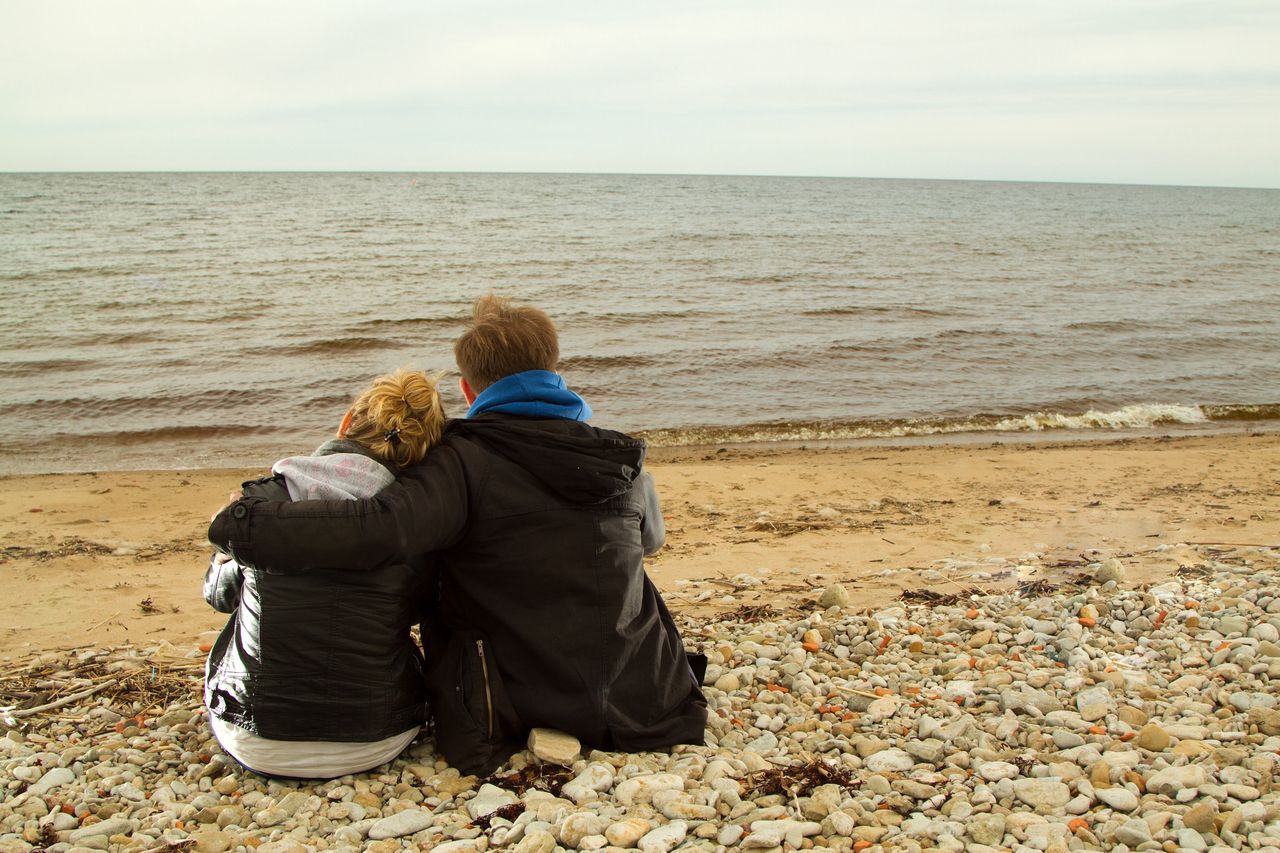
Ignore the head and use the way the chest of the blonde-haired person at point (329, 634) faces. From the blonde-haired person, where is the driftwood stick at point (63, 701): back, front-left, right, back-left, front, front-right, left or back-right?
front-left

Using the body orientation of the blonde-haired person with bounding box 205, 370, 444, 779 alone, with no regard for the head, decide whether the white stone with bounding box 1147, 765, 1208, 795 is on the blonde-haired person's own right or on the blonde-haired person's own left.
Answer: on the blonde-haired person's own right

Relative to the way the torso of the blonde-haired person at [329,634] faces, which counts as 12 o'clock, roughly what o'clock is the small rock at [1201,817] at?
The small rock is roughly at 4 o'clock from the blonde-haired person.

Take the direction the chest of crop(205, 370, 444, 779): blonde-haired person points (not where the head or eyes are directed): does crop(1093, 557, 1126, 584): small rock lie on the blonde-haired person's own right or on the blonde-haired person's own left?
on the blonde-haired person's own right

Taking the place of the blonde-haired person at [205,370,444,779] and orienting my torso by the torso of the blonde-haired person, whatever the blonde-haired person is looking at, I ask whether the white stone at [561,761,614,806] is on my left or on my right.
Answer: on my right

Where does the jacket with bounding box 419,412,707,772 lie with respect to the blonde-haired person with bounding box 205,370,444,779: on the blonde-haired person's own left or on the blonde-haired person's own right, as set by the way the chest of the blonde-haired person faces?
on the blonde-haired person's own right

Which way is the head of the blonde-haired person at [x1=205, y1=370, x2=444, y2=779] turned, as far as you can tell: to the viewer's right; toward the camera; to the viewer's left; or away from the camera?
away from the camera

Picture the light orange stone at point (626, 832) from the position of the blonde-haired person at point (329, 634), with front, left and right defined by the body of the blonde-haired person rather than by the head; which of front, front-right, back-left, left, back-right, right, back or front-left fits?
back-right

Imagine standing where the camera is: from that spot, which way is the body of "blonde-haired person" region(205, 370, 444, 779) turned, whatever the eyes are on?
away from the camera

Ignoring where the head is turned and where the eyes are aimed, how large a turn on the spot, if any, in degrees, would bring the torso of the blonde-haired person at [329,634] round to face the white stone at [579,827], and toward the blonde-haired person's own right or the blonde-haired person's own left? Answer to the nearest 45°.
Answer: approximately 135° to the blonde-haired person's own right

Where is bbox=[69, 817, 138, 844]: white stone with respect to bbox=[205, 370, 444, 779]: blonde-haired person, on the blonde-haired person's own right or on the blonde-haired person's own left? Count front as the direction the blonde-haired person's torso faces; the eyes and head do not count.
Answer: on the blonde-haired person's own left

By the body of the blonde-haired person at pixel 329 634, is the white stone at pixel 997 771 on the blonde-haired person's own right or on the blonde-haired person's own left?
on the blonde-haired person's own right

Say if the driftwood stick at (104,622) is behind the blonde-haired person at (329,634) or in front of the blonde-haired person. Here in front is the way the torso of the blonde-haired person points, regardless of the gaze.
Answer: in front
